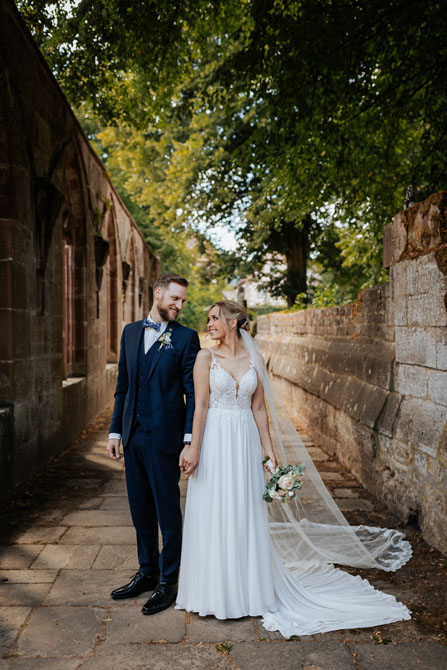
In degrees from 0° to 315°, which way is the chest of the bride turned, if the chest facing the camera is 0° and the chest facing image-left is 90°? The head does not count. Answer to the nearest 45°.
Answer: approximately 0°

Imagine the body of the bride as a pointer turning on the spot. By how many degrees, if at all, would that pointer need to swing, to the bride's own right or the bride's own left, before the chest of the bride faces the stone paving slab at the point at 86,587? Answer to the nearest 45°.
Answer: approximately 90° to the bride's own right

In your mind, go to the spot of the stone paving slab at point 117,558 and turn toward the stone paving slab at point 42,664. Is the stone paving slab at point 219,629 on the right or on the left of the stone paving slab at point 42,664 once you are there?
left

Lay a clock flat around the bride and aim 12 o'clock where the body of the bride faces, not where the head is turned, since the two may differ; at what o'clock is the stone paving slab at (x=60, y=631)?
The stone paving slab is roughly at 2 o'clock from the bride.

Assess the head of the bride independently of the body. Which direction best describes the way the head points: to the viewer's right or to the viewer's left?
to the viewer's left

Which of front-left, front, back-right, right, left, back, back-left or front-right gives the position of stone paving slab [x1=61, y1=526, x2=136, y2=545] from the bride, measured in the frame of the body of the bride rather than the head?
back-right

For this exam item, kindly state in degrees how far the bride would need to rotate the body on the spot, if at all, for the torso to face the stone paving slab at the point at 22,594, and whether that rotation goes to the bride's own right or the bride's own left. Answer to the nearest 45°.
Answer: approximately 90° to the bride's own right
